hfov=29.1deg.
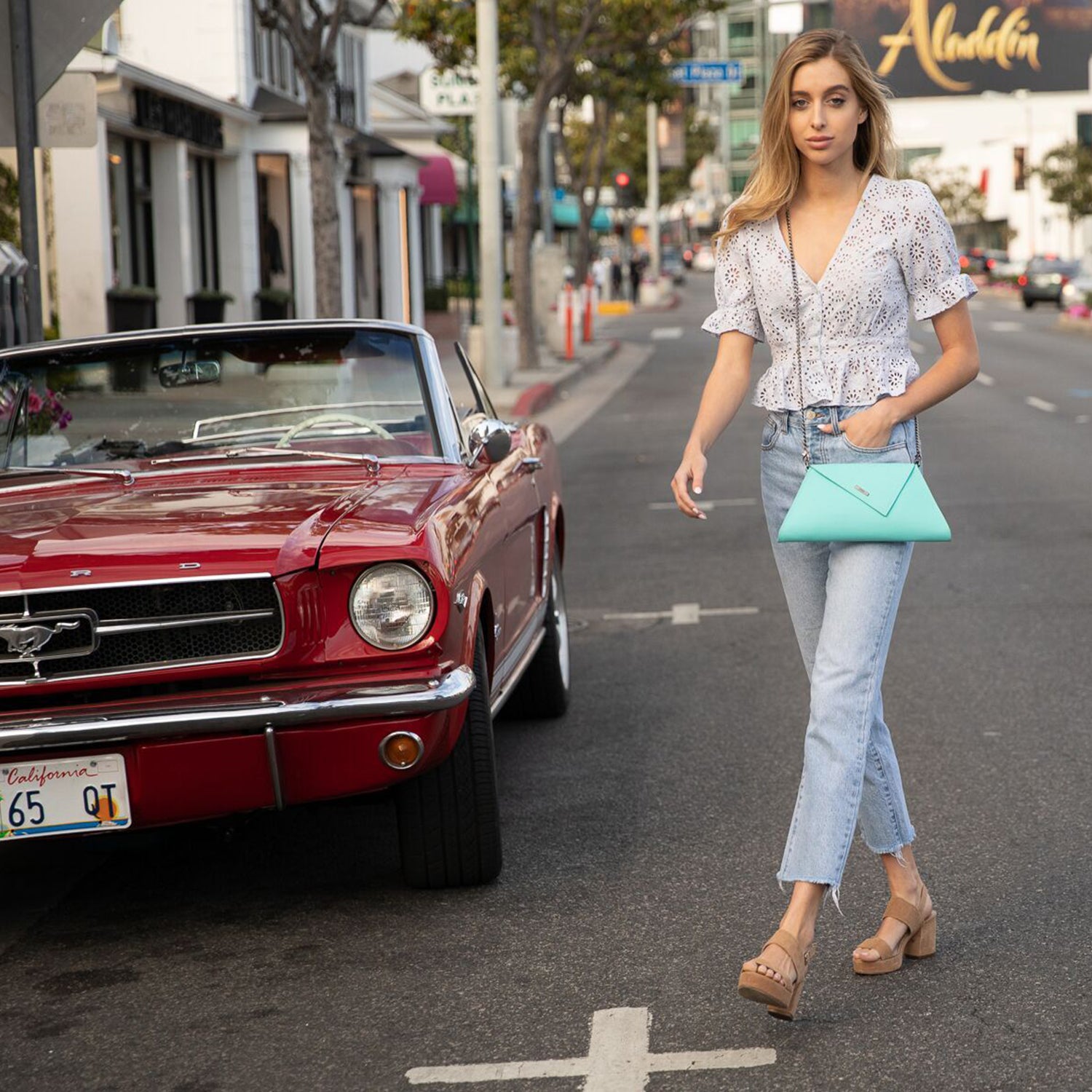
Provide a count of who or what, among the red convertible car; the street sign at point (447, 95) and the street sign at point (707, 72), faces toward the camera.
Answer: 3

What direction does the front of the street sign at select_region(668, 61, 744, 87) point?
toward the camera

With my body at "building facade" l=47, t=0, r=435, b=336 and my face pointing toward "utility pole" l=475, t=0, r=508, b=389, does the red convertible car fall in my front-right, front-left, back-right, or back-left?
front-right

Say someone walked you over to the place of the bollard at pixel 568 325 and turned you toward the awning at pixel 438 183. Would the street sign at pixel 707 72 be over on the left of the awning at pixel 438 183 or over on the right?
right

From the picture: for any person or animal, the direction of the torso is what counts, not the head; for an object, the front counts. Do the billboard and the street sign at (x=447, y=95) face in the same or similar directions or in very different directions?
same or similar directions

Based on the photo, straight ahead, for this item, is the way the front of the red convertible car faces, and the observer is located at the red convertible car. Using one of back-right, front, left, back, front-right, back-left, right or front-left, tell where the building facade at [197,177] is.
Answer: back

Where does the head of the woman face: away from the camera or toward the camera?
toward the camera

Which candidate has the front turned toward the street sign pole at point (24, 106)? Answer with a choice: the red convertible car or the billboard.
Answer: the billboard

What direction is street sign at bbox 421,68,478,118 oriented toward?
toward the camera

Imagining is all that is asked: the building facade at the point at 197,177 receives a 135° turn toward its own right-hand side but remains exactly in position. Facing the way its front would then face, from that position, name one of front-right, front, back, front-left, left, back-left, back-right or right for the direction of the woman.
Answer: left

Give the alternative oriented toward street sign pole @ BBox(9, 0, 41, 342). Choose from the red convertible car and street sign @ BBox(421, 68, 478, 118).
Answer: the street sign

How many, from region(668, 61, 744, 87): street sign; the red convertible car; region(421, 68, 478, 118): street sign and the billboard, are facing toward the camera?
4

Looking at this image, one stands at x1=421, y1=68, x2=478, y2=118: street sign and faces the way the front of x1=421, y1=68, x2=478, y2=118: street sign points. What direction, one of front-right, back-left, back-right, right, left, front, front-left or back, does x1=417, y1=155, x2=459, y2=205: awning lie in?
back

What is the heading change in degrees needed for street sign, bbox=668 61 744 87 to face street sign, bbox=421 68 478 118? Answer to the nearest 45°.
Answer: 0° — it already faces it

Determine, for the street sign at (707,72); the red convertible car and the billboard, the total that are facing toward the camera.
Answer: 3

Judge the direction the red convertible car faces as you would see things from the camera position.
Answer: facing the viewer
